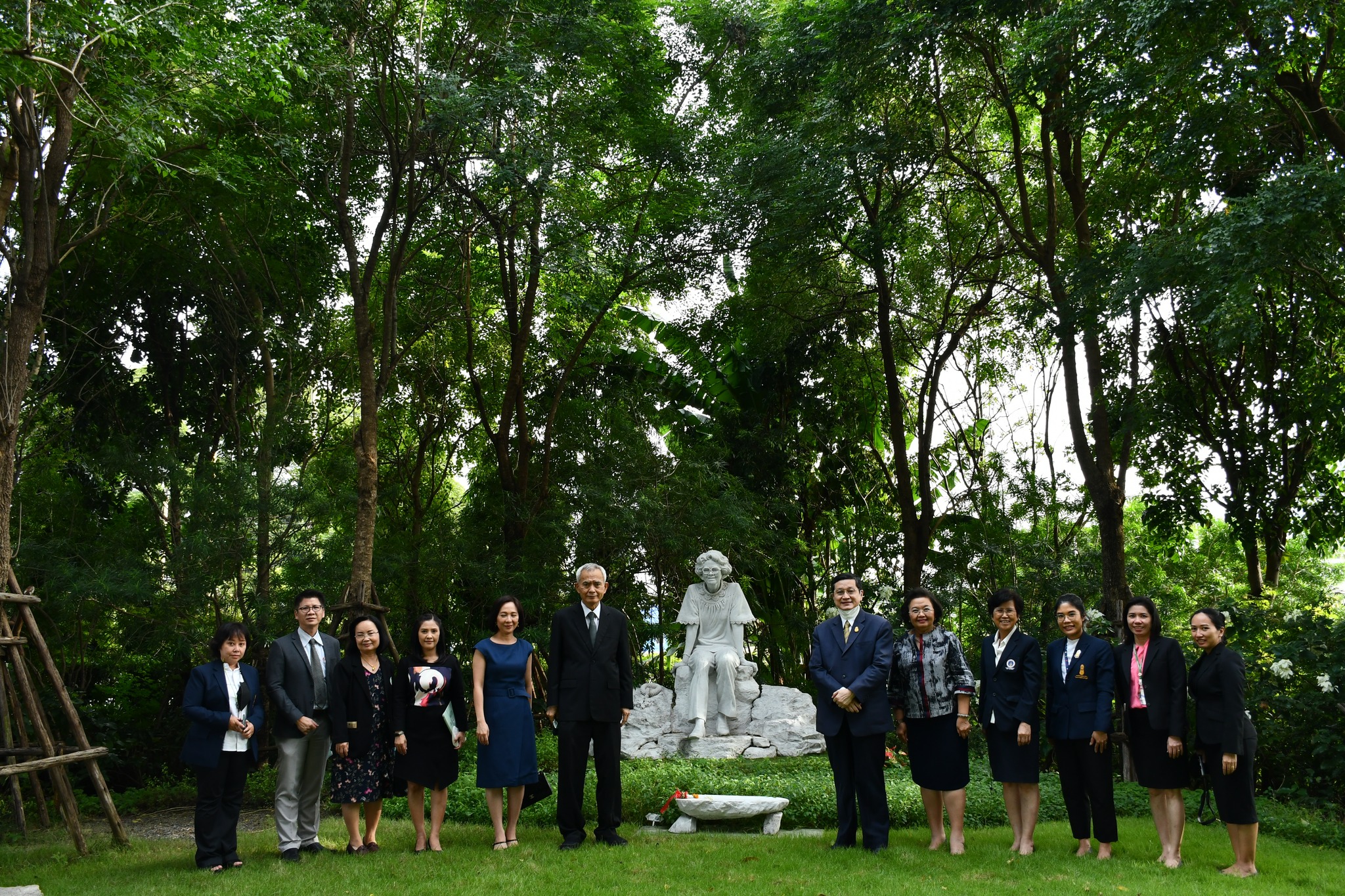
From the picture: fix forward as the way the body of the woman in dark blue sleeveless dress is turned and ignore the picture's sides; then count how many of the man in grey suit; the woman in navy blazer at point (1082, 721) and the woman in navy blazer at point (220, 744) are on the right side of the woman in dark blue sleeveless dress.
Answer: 2

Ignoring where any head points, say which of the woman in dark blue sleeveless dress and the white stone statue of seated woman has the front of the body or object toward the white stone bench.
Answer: the white stone statue of seated woman

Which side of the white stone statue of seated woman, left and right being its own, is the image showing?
front

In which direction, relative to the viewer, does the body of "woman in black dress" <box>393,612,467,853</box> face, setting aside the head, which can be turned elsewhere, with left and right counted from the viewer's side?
facing the viewer

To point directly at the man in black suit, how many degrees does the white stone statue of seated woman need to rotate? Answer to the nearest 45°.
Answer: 0° — it already faces them

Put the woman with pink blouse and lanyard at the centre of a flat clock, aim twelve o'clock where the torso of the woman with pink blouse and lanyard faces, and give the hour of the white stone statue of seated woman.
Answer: The white stone statue of seated woman is roughly at 3 o'clock from the woman with pink blouse and lanyard.

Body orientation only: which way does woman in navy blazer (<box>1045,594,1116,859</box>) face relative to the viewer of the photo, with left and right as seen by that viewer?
facing the viewer and to the left of the viewer

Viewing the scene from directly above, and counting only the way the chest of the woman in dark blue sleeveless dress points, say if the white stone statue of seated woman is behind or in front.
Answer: behind

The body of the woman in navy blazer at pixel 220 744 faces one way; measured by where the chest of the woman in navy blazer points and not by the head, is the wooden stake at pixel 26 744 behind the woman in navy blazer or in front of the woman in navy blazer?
behind
